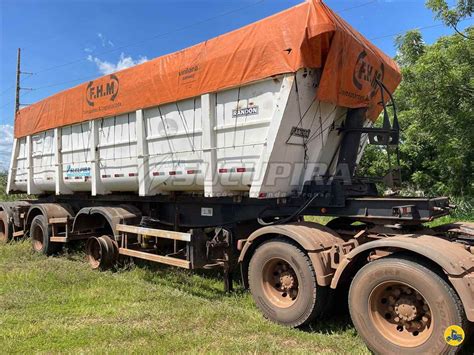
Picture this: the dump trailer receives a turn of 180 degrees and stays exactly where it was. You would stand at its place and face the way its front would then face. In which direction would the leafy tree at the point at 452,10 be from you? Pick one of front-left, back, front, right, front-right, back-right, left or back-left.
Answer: right

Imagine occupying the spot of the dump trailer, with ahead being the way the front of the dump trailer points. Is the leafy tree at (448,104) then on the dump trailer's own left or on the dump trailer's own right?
on the dump trailer's own left

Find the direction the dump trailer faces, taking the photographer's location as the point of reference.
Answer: facing the viewer and to the right of the viewer
